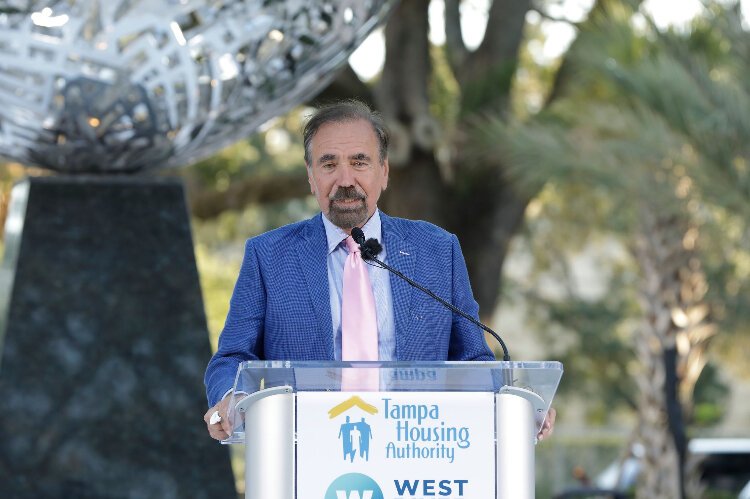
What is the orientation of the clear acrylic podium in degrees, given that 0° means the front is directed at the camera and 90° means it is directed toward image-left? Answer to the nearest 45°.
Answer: approximately 0°

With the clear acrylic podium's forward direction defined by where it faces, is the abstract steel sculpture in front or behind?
behind

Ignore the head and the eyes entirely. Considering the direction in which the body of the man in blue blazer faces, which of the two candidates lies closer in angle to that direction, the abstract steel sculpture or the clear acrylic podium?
the clear acrylic podium

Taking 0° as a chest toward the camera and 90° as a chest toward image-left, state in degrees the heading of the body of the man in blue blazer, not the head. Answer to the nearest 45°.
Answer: approximately 0°

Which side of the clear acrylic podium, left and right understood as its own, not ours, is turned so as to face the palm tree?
back

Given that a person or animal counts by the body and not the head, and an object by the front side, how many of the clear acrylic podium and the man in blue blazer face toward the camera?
2

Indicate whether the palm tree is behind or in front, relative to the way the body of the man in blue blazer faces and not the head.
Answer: behind
